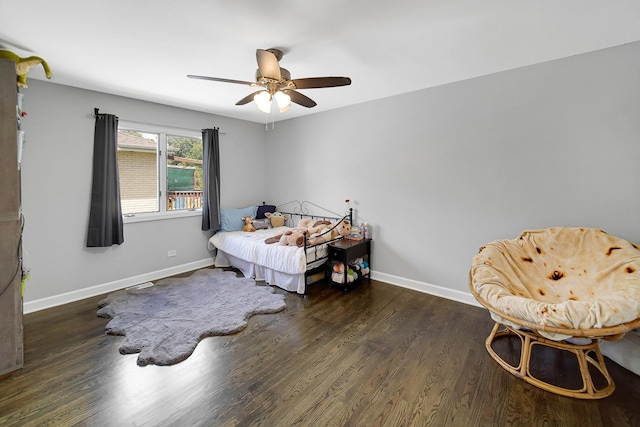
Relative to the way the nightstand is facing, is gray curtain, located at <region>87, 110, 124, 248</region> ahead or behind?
ahead

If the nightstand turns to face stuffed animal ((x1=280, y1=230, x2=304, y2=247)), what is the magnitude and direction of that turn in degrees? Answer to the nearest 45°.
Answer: approximately 45° to its right

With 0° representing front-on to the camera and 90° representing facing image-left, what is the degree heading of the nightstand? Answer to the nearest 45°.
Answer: approximately 45°

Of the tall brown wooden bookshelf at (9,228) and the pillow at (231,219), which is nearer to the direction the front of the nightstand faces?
the tall brown wooden bookshelf

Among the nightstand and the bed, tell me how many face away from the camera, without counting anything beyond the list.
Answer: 0

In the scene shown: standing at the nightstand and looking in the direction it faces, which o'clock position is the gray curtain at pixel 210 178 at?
The gray curtain is roughly at 2 o'clock from the nightstand.

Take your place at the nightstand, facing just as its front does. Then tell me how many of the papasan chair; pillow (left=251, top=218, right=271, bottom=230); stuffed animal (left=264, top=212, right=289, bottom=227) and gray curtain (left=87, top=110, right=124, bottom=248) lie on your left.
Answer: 1
